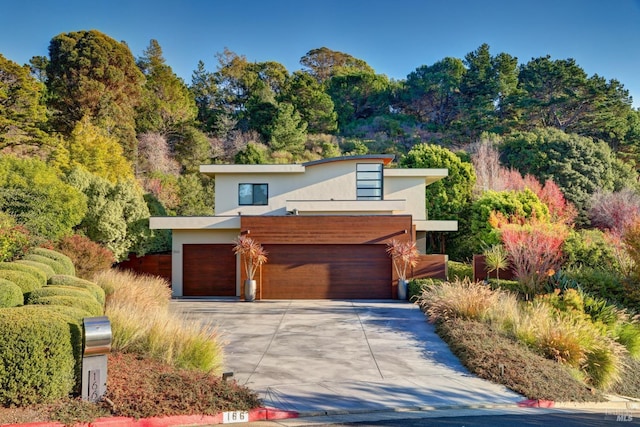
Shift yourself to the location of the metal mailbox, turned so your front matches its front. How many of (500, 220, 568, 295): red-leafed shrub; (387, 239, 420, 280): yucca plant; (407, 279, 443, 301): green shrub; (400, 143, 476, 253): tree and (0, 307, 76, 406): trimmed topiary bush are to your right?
1

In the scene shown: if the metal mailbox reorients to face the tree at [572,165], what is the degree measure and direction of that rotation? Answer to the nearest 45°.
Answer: approximately 135° to its left

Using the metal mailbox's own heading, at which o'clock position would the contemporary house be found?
The contemporary house is roughly at 7 o'clock from the metal mailbox.

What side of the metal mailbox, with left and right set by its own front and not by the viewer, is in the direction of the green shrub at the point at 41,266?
back

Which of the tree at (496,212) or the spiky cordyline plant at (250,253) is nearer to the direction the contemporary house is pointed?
the spiky cordyline plant

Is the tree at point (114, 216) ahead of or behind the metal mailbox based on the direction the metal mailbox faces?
behind

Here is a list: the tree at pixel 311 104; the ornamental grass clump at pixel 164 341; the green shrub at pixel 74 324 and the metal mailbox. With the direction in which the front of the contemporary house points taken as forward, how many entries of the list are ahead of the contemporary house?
3

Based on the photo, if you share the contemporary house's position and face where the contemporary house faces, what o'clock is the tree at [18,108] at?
The tree is roughly at 4 o'clock from the contemporary house.

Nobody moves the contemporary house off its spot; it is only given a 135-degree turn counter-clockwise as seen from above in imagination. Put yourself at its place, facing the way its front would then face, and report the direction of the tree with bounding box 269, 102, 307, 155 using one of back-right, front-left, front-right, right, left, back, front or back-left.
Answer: front-left

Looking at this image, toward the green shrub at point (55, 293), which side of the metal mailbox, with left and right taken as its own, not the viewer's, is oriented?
back

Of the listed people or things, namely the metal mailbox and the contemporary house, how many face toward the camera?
2

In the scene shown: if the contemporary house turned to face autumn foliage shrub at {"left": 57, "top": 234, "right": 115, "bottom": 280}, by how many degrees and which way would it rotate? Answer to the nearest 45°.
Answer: approximately 45° to its right

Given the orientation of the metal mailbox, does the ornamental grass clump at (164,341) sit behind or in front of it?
behind

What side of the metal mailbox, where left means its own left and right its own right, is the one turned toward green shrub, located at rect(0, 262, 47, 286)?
back

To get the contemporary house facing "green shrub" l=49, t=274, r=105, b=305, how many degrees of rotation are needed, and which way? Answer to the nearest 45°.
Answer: approximately 45° to its right
